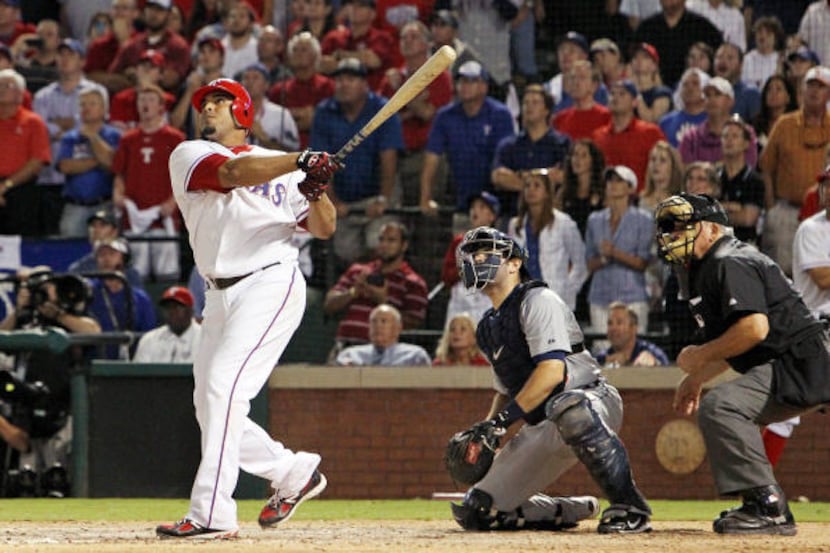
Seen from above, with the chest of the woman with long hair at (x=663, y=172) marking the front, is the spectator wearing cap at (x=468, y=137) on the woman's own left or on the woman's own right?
on the woman's own right

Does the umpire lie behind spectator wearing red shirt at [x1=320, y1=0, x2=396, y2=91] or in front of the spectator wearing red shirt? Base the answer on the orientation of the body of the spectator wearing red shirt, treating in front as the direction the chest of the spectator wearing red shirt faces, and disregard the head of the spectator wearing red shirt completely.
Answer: in front

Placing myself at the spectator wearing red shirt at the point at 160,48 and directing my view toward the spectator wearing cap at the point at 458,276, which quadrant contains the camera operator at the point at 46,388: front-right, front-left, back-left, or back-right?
front-right

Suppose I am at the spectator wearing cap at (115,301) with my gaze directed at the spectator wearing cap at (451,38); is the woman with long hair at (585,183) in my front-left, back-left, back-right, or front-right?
front-right

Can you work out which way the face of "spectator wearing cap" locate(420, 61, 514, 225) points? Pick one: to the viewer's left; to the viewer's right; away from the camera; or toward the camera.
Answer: toward the camera

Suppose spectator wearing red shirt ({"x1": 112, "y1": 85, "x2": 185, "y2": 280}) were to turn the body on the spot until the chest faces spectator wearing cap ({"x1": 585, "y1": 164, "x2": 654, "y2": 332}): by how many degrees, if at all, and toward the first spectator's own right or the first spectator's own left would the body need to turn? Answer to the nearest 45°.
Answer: approximately 45° to the first spectator's own left

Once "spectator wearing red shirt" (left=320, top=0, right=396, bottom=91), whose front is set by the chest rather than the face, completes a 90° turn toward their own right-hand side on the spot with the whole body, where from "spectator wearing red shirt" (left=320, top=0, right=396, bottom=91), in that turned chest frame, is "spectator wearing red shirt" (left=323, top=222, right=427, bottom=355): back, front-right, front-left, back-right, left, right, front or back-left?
left

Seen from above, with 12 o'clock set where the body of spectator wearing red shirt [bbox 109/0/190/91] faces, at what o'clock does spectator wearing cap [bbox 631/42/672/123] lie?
The spectator wearing cap is roughly at 10 o'clock from the spectator wearing red shirt.

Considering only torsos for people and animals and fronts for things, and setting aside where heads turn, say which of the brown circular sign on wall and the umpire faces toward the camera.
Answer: the brown circular sign on wall

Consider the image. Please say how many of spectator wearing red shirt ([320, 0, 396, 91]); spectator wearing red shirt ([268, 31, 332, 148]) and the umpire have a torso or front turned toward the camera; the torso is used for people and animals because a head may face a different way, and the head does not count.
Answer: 2

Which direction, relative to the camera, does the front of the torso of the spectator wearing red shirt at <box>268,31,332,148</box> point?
toward the camera

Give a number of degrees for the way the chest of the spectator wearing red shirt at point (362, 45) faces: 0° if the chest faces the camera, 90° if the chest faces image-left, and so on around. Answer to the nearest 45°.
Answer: approximately 0°

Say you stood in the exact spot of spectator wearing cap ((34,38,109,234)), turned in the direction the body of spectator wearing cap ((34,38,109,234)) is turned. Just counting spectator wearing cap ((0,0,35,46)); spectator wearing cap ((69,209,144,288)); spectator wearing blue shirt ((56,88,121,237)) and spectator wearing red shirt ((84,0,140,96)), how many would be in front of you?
2

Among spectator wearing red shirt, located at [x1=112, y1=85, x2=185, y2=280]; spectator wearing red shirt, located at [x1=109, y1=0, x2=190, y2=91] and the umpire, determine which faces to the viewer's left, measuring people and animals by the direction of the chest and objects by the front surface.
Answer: the umpire

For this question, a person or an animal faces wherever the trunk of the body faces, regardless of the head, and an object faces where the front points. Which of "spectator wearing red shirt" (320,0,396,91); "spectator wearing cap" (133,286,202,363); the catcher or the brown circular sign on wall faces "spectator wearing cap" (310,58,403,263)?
the spectator wearing red shirt

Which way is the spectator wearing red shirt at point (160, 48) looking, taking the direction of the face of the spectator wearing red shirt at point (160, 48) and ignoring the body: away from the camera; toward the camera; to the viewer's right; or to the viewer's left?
toward the camera

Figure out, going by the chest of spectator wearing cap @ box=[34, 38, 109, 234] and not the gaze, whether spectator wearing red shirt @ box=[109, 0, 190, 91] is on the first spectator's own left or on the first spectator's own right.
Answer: on the first spectator's own left

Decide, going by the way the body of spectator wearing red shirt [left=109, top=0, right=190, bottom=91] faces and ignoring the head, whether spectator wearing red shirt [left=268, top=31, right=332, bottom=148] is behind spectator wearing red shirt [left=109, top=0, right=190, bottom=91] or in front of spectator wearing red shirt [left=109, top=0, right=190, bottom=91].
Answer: in front

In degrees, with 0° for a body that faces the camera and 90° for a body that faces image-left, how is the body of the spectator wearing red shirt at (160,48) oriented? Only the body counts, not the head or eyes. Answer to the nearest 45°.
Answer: approximately 0°

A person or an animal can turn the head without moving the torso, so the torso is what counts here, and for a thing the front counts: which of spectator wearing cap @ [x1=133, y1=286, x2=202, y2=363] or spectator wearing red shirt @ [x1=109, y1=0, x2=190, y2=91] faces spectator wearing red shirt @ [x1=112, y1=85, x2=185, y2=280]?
spectator wearing red shirt @ [x1=109, y1=0, x2=190, y2=91]

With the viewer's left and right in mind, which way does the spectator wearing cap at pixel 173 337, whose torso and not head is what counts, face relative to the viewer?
facing the viewer

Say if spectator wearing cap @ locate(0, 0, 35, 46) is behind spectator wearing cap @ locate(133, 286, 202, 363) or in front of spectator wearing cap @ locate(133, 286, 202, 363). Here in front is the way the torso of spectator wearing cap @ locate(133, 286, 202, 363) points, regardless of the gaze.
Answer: behind
